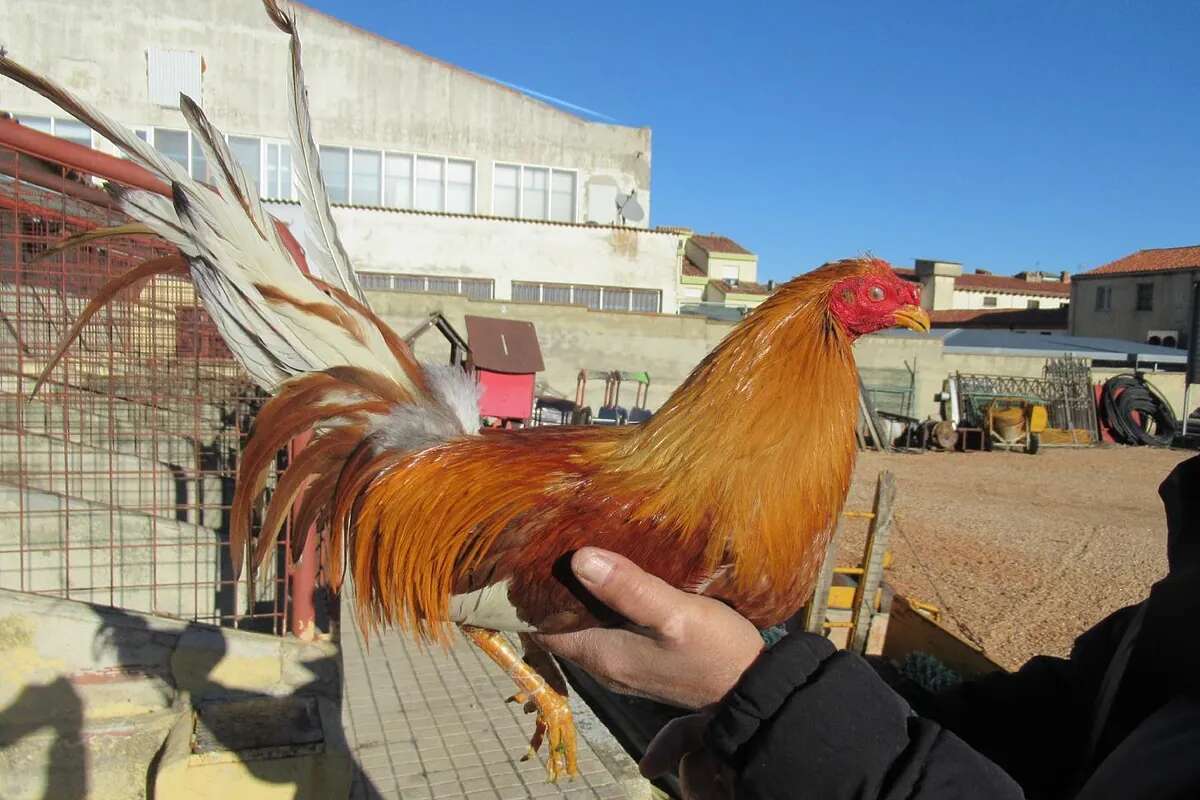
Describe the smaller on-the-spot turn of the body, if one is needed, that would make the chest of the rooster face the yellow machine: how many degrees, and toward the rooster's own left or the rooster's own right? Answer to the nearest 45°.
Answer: approximately 45° to the rooster's own left

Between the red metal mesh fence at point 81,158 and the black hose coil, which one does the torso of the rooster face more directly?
the black hose coil

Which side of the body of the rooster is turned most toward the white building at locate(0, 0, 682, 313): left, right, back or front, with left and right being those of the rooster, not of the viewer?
left

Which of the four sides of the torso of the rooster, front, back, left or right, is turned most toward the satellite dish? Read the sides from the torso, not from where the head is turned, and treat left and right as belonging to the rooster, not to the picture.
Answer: left

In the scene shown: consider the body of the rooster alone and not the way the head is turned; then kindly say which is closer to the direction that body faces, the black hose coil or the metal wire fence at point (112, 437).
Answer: the black hose coil

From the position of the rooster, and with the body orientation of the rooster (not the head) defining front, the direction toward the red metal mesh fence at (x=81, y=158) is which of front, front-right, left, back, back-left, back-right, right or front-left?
back-left

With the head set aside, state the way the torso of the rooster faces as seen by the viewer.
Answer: to the viewer's right
